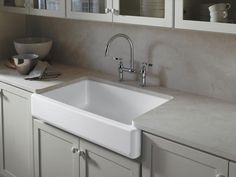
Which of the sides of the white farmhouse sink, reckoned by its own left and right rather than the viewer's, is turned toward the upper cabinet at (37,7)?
right

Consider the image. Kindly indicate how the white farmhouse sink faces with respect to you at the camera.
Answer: facing the viewer and to the left of the viewer

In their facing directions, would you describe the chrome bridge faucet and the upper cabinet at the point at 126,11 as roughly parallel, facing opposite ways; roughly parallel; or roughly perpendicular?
roughly parallel

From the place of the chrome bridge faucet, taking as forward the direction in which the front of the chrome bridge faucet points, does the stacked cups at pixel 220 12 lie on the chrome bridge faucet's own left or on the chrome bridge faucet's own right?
on the chrome bridge faucet's own left

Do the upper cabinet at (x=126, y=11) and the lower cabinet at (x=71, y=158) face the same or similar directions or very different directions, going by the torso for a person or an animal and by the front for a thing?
same or similar directions

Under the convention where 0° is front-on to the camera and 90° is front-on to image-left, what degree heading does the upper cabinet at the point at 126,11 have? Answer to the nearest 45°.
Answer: approximately 45°

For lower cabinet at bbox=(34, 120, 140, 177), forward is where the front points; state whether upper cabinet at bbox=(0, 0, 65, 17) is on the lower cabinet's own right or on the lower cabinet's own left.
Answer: on the lower cabinet's own right

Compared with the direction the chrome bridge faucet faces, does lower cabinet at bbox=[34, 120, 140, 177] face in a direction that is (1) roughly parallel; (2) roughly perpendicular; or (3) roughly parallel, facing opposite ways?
roughly parallel

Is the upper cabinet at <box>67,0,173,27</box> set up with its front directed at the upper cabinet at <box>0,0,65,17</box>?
no

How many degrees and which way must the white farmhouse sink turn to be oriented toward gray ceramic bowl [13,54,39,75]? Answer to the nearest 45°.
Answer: approximately 90° to its right
